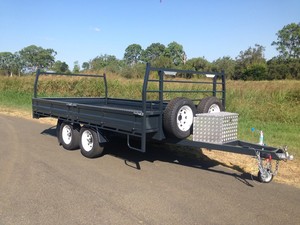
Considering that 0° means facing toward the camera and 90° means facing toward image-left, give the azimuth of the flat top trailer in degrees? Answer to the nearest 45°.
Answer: approximately 315°
